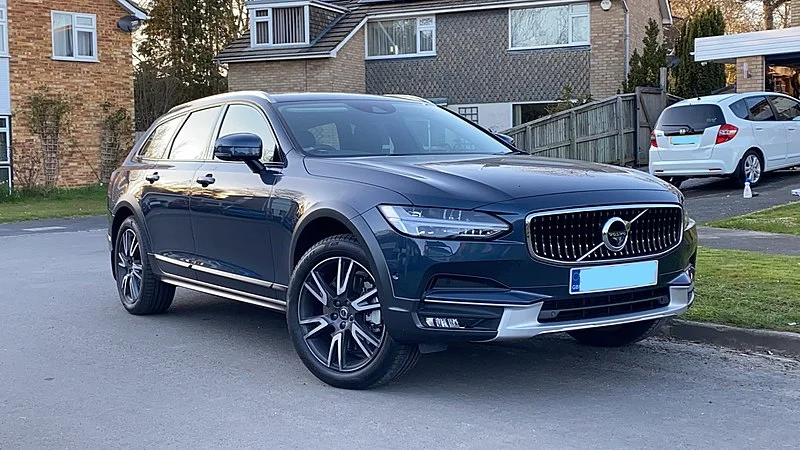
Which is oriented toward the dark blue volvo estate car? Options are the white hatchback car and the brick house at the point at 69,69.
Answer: the brick house

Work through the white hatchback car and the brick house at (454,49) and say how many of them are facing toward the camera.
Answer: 1

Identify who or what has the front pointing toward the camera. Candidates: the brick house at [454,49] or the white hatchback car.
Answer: the brick house

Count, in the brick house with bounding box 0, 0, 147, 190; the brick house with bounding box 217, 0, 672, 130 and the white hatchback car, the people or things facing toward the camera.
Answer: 2

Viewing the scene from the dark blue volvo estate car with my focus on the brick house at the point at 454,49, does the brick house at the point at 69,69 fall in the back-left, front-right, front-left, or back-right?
front-left

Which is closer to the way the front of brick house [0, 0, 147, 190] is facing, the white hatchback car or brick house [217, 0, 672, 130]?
the white hatchback car

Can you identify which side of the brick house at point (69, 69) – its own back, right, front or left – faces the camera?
front

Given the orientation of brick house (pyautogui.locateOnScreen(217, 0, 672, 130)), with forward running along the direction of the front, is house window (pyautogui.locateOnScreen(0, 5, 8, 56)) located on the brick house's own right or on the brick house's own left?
on the brick house's own right

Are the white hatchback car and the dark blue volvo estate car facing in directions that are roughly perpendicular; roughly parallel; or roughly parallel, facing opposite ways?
roughly perpendicular

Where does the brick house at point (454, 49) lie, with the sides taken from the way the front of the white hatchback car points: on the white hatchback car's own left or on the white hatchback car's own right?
on the white hatchback car's own left

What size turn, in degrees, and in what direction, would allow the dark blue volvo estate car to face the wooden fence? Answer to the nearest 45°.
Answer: approximately 135° to its left

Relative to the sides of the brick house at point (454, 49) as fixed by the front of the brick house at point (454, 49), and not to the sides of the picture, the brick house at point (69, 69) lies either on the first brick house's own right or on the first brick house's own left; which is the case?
on the first brick house's own right

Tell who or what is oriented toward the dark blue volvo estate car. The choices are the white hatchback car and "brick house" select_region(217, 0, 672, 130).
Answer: the brick house

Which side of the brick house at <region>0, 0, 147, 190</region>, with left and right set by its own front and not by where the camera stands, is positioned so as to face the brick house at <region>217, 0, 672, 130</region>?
left

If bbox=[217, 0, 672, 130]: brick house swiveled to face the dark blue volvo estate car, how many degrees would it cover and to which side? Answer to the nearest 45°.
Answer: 0° — it already faces it

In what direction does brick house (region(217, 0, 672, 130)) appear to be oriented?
toward the camera

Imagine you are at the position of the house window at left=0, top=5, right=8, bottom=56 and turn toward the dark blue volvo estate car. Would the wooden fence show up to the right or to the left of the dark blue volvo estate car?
left

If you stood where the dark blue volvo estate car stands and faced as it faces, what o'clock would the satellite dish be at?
The satellite dish is roughly at 7 o'clock from the dark blue volvo estate car.
